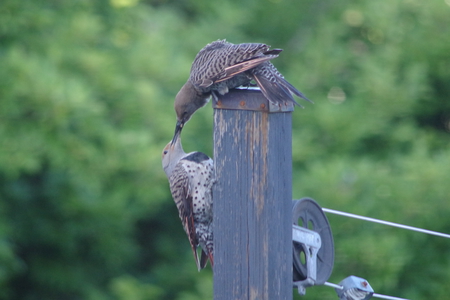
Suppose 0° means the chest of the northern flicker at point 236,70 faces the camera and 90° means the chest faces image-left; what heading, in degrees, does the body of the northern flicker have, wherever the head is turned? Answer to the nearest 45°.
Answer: approximately 90°
